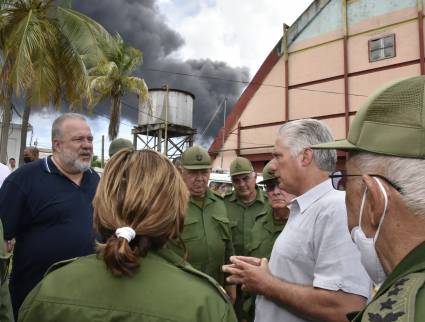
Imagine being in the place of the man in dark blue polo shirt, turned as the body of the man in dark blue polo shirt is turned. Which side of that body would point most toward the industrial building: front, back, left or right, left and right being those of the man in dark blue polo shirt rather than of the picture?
left

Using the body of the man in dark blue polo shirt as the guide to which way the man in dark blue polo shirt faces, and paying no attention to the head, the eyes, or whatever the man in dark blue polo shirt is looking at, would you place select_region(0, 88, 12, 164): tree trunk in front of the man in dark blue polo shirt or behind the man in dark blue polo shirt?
behind

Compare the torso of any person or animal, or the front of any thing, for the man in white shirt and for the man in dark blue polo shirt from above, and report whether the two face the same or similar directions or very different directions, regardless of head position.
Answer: very different directions

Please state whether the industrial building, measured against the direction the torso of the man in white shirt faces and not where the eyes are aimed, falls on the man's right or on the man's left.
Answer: on the man's right

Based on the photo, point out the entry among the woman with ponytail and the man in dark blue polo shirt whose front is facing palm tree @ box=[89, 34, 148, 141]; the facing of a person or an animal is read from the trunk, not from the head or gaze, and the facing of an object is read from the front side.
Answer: the woman with ponytail

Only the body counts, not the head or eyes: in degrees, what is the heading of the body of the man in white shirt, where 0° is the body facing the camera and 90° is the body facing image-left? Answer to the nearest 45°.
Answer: approximately 90°

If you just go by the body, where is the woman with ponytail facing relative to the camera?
away from the camera

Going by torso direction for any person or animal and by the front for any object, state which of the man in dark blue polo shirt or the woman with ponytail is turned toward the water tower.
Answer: the woman with ponytail

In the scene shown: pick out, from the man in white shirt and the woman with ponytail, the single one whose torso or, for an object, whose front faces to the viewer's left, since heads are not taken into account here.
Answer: the man in white shirt

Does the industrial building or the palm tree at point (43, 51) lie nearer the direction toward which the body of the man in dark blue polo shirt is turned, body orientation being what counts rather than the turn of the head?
the industrial building

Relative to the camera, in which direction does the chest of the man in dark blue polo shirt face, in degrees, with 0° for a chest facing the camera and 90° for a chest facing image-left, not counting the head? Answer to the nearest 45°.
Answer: approximately 315°

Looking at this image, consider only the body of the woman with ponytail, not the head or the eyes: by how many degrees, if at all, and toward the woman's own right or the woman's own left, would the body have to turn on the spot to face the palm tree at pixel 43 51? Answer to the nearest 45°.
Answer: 0° — they already face it

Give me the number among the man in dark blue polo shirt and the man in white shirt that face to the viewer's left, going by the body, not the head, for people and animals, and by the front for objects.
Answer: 1
